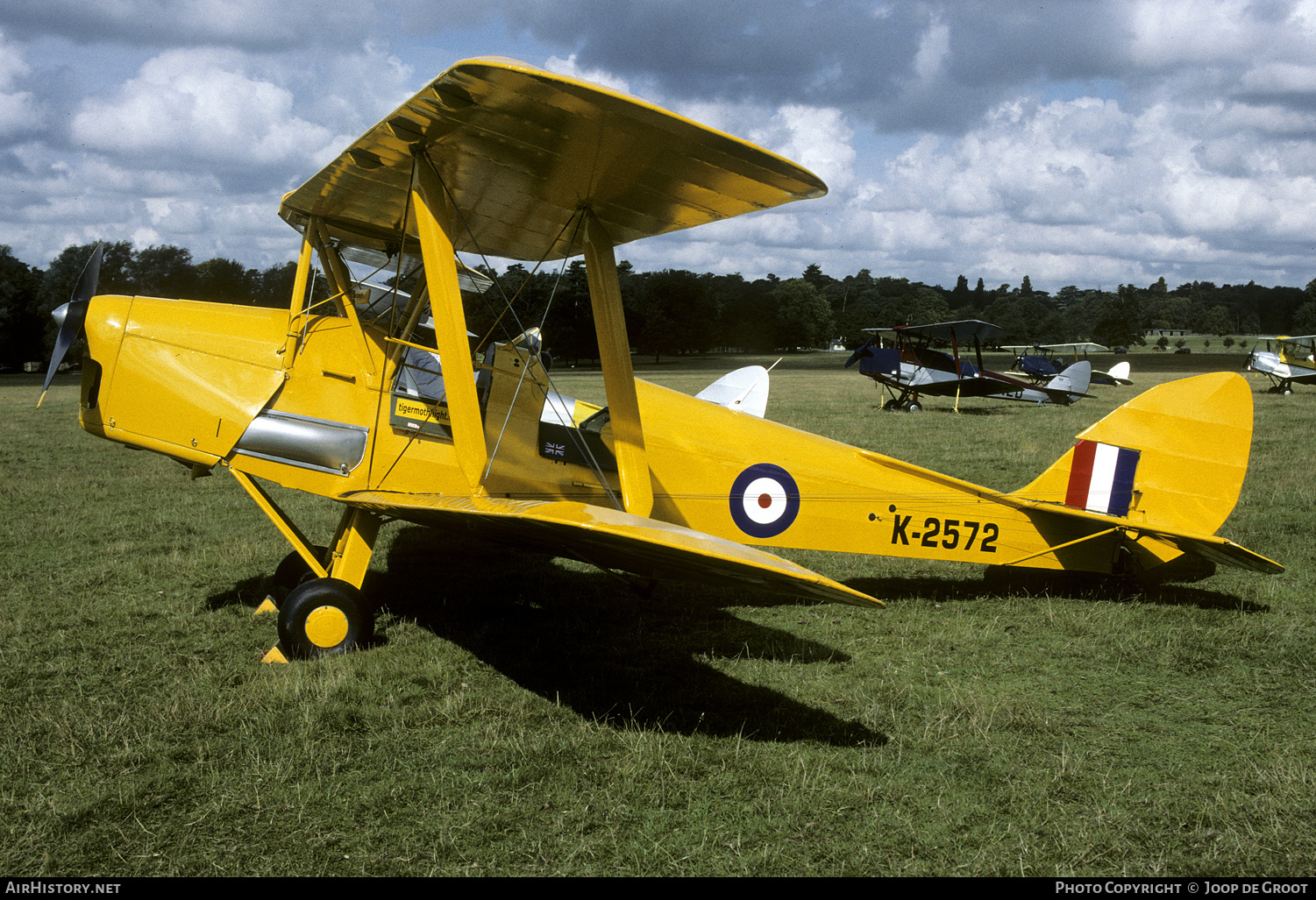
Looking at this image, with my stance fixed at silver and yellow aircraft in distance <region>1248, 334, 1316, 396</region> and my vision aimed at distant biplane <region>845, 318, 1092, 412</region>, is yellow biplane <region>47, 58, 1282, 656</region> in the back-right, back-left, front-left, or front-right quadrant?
front-left

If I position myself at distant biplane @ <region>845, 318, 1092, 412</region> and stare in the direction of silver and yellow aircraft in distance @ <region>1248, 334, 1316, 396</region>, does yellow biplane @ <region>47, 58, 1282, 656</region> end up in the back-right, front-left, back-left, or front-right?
back-right

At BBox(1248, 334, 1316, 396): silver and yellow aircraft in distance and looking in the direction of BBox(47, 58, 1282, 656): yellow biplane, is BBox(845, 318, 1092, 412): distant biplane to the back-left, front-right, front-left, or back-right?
front-right

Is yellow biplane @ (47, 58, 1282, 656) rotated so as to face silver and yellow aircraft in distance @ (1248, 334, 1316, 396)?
no

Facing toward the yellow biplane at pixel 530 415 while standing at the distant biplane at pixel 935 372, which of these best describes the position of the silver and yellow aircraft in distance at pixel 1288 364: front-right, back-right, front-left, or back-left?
back-left

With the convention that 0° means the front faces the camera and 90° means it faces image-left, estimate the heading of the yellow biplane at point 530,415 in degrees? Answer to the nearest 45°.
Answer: approximately 90°

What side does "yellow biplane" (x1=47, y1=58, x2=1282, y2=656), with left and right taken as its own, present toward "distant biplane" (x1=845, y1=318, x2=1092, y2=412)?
right
